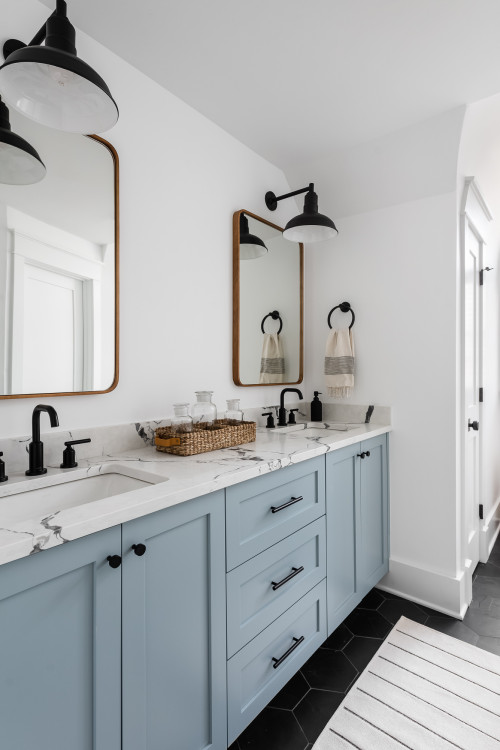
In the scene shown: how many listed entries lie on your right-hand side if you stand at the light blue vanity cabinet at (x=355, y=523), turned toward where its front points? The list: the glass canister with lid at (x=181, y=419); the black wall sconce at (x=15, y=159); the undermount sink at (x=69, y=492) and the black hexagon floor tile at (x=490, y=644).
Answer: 3

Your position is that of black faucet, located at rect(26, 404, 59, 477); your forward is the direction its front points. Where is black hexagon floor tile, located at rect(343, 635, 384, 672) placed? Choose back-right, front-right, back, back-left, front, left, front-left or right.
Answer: front-left

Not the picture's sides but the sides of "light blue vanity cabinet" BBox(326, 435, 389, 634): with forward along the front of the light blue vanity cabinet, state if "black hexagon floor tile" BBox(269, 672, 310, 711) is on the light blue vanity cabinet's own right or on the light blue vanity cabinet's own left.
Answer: on the light blue vanity cabinet's own right

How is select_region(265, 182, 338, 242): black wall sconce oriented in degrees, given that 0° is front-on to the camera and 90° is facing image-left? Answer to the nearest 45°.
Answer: approximately 315°

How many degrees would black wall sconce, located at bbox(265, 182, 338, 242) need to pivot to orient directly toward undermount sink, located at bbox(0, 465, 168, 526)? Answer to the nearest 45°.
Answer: approximately 90° to its right

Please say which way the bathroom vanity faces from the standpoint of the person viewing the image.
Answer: facing the viewer and to the right of the viewer

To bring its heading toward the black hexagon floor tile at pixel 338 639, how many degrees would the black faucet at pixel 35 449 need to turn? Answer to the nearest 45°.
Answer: approximately 45° to its left

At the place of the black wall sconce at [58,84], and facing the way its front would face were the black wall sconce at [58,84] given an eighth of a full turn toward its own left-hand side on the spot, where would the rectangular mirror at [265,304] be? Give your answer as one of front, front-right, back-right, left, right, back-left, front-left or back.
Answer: front-left
